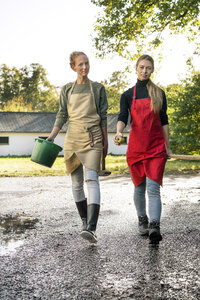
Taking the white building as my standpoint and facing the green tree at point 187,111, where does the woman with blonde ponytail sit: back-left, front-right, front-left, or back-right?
front-right

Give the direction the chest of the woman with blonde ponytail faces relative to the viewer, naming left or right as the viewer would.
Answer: facing the viewer

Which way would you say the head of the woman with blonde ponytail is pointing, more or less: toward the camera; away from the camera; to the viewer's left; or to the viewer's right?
toward the camera

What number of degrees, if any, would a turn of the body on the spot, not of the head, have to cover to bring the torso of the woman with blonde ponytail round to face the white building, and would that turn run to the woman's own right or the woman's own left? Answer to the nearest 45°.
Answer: approximately 180°

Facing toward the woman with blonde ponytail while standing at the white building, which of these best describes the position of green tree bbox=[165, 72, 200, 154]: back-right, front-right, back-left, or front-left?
front-left

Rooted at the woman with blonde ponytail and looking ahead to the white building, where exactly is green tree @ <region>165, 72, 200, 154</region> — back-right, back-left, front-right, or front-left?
front-right

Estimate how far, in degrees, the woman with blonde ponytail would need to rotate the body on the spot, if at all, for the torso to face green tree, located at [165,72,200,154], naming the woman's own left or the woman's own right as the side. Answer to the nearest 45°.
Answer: approximately 180°
